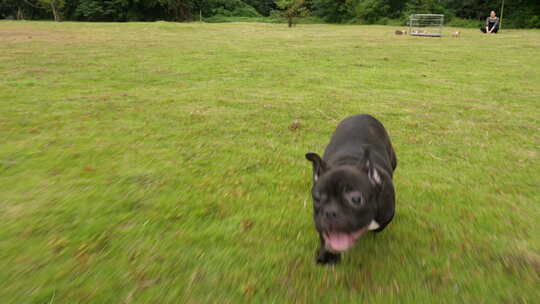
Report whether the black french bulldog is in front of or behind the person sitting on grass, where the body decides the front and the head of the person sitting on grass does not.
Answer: in front

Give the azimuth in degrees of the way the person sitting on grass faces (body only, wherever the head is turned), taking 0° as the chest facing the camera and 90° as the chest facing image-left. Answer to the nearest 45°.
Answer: approximately 45°
